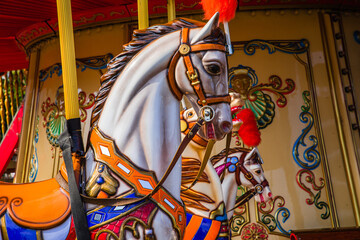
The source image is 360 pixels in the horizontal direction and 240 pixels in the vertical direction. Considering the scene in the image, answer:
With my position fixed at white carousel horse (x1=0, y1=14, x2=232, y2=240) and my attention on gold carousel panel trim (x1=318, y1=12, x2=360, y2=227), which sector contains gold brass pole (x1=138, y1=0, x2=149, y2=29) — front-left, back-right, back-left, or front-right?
front-left

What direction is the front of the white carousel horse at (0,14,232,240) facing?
to the viewer's right

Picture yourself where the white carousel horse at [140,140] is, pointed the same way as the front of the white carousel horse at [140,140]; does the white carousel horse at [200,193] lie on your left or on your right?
on your left

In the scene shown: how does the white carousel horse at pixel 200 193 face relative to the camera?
to the viewer's right

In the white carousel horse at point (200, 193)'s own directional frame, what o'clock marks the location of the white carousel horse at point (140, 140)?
the white carousel horse at point (140, 140) is roughly at 3 o'clock from the white carousel horse at point (200, 193).

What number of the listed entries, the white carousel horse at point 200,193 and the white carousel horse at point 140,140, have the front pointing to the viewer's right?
2

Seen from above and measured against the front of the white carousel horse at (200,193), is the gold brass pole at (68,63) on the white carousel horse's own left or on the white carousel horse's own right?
on the white carousel horse's own right
